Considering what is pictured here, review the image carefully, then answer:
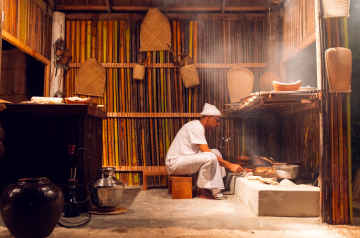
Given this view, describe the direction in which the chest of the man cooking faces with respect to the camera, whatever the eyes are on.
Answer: to the viewer's right

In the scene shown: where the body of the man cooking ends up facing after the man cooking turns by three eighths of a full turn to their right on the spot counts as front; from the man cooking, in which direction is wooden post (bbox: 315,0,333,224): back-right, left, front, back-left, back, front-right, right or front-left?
left

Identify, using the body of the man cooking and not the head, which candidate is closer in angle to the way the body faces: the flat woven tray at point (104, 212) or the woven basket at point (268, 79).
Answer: the woven basket

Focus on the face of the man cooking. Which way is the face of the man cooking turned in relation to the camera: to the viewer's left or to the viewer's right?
to the viewer's right

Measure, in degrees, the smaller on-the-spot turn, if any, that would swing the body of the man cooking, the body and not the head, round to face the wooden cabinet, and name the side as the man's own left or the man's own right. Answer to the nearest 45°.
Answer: approximately 135° to the man's own right
